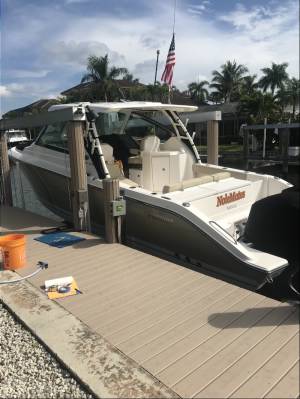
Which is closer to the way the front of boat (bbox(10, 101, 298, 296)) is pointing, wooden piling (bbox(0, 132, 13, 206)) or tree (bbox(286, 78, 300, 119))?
the wooden piling

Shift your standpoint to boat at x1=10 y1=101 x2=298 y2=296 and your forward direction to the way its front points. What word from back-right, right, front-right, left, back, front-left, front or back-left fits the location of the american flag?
front-right

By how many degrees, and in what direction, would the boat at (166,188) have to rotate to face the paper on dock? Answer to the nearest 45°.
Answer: approximately 90° to its left

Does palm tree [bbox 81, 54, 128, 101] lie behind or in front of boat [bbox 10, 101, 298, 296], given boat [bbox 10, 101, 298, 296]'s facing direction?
in front

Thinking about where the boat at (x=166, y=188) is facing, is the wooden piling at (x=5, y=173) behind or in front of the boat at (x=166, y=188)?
in front

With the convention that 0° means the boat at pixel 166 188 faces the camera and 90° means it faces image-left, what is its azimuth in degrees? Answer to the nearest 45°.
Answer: approximately 135°
